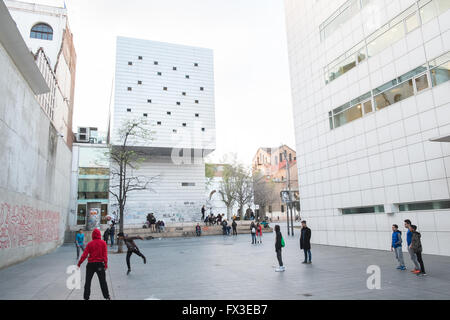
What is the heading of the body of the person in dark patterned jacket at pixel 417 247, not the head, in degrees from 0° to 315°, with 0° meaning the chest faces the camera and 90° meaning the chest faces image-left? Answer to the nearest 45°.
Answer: approximately 90°

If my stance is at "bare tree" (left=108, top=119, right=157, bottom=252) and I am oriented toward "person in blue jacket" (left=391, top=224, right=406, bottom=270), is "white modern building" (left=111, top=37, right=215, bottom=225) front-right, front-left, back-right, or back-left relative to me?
back-left

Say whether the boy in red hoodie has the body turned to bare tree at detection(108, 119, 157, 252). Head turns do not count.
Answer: yes

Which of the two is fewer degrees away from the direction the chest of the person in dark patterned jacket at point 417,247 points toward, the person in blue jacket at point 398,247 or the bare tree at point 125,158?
the bare tree

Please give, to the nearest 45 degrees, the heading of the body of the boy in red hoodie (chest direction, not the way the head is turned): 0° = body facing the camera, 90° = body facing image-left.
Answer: approximately 180°

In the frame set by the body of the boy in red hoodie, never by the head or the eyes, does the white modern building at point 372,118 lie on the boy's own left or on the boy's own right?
on the boy's own right

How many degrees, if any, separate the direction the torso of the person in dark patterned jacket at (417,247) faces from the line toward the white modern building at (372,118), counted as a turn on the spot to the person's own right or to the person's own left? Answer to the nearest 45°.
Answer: approximately 90° to the person's own right

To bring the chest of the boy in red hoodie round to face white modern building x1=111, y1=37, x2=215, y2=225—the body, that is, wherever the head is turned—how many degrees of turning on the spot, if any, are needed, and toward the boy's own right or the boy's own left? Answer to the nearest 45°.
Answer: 0° — they already face it

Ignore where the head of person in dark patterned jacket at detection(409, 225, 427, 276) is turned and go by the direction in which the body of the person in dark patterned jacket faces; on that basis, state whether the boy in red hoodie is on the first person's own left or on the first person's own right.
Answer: on the first person's own left

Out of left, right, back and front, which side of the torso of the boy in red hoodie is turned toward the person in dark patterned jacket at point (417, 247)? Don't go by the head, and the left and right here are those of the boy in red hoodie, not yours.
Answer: right

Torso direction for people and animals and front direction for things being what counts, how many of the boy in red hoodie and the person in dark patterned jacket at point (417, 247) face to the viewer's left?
1
